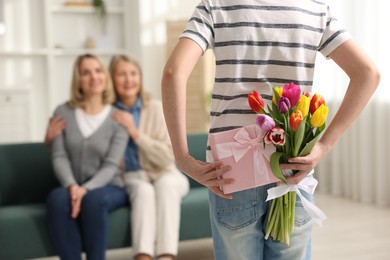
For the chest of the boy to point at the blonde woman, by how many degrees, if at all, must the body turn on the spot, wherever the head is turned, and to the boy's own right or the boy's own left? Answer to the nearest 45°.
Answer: approximately 45° to the boy's own left

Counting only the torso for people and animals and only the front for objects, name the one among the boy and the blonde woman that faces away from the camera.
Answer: the boy

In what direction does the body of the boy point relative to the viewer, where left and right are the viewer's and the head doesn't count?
facing away from the viewer

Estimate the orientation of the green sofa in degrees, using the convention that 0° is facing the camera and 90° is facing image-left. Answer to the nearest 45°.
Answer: approximately 0°

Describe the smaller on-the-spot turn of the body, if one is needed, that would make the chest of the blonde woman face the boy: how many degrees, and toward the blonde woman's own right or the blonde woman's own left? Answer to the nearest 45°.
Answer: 0° — they already face them

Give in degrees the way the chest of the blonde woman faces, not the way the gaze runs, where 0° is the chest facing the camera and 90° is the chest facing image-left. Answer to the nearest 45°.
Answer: approximately 0°

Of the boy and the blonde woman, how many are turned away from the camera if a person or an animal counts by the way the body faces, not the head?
1

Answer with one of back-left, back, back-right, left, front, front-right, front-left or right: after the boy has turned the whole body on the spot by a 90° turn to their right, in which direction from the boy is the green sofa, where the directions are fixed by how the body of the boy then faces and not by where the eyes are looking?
back-left
